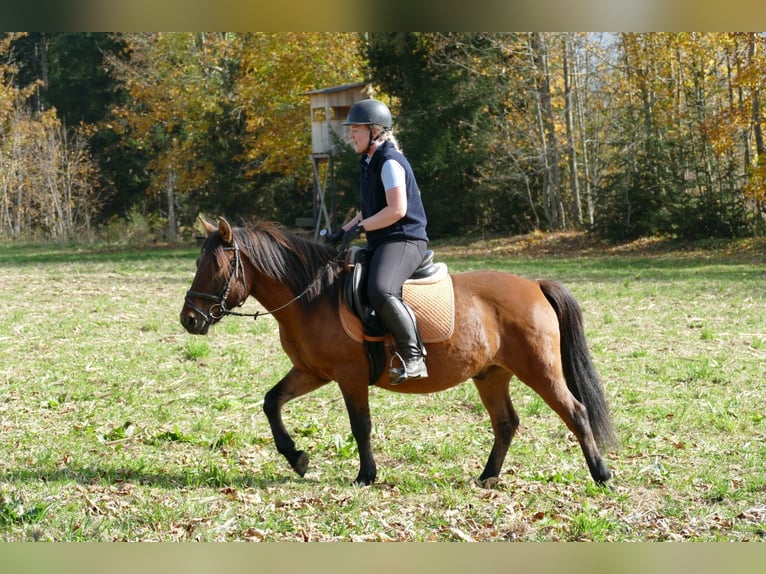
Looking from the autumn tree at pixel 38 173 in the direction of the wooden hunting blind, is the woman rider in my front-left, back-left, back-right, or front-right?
front-right

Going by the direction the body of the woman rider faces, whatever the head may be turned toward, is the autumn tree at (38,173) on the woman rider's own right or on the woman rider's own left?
on the woman rider's own right

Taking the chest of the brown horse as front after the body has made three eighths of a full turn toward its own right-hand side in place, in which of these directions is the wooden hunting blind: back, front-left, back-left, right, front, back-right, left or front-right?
front-left

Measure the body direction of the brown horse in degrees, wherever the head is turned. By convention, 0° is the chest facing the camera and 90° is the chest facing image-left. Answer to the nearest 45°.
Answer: approximately 90°

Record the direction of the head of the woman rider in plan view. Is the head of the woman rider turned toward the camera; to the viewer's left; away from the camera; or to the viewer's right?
to the viewer's left

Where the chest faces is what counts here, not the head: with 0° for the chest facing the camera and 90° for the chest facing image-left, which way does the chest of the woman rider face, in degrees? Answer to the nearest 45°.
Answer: approximately 90°
